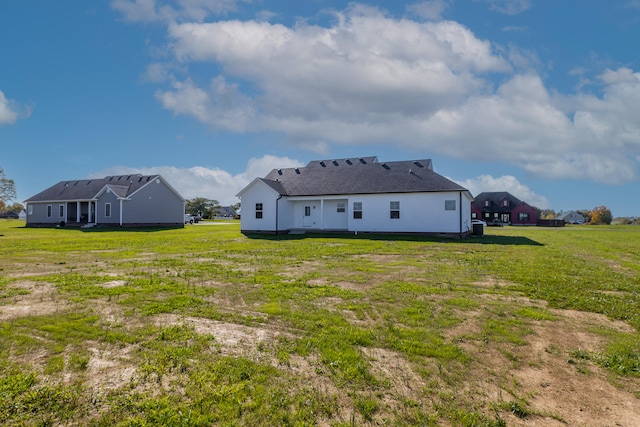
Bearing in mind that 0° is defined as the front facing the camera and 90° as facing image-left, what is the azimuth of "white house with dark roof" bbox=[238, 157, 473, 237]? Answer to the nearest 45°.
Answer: approximately 180°
